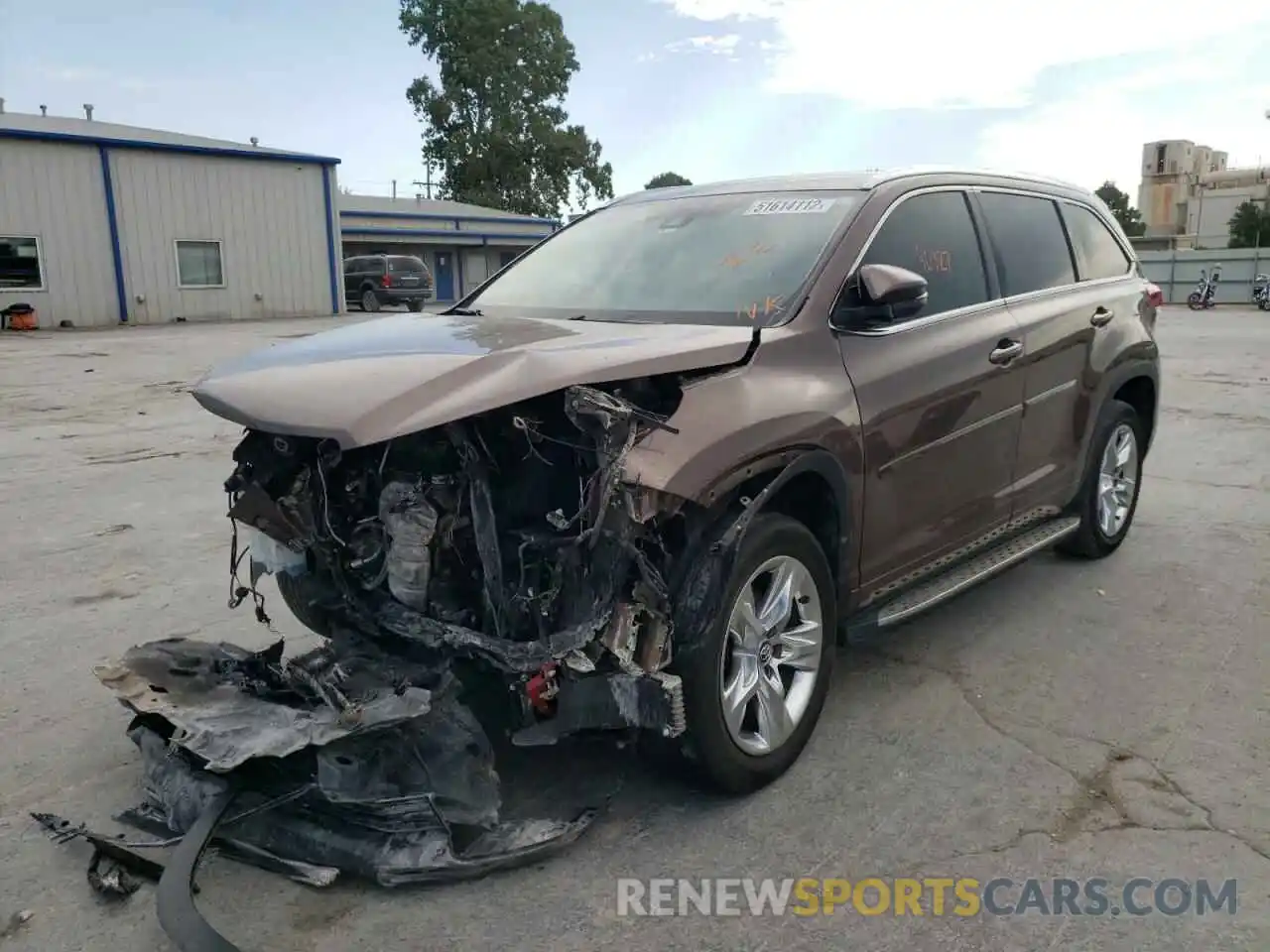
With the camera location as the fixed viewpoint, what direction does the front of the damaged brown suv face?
facing the viewer and to the left of the viewer

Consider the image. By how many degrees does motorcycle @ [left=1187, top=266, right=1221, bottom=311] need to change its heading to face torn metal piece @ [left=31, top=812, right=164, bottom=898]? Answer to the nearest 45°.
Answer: approximately 45° to its left

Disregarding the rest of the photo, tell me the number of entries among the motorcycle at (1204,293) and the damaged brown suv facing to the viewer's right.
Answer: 0

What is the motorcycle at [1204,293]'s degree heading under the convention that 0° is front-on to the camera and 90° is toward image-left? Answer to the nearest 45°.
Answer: approximately 45°

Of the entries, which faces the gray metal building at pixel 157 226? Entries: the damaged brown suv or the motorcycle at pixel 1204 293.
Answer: the motorcycle

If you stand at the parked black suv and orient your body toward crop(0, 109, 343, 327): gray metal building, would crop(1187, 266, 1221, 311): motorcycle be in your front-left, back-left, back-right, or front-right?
back-left

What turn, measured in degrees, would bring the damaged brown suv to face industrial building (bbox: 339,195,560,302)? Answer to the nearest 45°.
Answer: approximately 135° to its right
